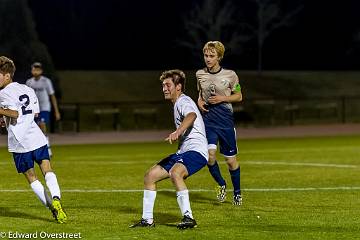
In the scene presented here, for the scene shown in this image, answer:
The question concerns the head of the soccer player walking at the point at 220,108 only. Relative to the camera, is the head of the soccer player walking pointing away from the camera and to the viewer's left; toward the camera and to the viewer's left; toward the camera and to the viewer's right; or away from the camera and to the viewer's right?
toward the camera and to the viewer's left

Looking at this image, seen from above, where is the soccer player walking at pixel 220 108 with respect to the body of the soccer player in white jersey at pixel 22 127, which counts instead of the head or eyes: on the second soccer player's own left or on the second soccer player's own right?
on the second soccer player's own right

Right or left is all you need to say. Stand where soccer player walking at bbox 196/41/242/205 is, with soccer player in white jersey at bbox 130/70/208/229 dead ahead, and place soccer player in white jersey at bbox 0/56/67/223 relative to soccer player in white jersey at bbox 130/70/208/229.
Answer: right

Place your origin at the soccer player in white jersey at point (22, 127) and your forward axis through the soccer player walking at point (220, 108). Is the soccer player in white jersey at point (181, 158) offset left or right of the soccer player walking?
right
